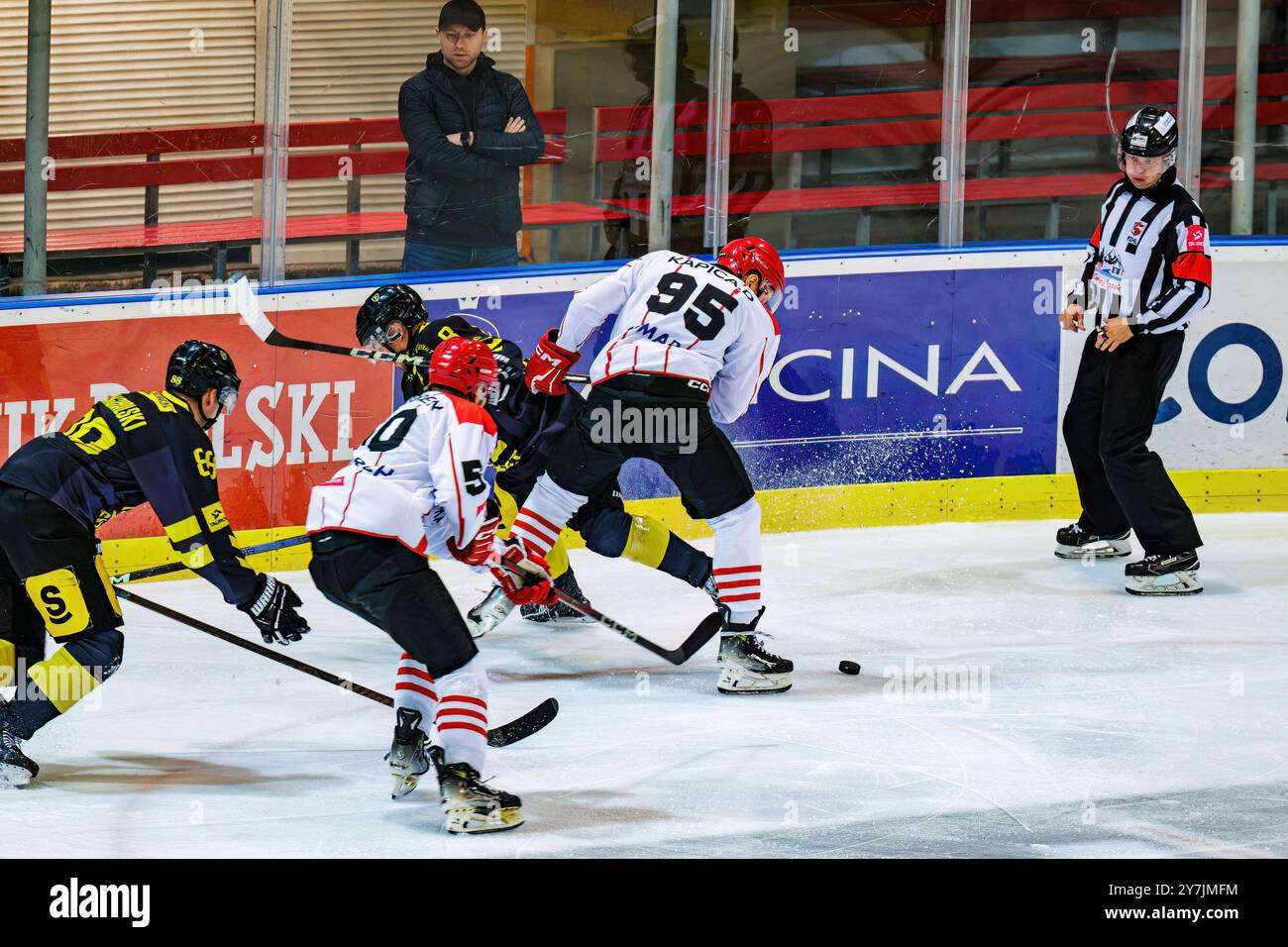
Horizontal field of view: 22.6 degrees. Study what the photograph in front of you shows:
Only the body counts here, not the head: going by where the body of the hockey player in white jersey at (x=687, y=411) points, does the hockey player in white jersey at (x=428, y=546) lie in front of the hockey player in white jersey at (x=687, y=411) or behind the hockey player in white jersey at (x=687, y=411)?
behind

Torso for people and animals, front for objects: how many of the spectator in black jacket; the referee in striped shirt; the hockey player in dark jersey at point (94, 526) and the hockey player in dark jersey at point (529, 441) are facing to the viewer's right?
1

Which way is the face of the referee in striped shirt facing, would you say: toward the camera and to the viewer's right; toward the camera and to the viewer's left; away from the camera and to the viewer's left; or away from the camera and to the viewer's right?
toward the camera and to the viewer's left

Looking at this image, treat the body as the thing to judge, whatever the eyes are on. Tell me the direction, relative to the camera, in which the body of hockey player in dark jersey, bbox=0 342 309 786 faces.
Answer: to the viewer's right

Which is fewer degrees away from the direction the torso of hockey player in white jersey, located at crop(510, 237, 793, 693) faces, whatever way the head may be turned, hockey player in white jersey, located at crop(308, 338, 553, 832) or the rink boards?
the rink boards

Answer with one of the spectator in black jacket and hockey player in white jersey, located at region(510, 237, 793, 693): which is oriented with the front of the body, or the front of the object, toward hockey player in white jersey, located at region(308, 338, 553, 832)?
the spectator in black jacket

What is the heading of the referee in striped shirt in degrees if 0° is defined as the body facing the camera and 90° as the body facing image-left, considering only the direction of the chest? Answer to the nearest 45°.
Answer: approximately 45°

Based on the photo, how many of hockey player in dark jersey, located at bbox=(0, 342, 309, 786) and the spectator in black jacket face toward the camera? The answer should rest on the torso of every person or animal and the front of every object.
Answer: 1

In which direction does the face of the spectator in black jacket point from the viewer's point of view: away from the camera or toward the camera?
toward the camera

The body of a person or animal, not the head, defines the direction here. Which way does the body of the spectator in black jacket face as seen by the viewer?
toward the camera
